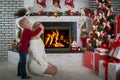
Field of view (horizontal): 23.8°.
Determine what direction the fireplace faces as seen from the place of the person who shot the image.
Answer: facing the viewer

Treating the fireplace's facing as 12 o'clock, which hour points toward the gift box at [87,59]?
The gift box is roughly at 11 o'clock from the fireplace.

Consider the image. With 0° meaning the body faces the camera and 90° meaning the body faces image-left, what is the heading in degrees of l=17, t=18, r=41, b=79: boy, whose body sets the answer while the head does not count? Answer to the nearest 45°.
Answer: approximately 270°

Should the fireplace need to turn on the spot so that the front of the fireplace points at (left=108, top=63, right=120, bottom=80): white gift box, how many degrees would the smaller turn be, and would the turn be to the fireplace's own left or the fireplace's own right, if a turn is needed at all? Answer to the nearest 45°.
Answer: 0° — it already faces it

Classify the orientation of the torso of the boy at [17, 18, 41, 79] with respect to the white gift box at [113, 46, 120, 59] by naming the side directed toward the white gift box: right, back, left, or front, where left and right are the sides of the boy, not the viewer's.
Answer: front

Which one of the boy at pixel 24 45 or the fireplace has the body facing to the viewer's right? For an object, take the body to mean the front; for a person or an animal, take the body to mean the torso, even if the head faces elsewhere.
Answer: the boy

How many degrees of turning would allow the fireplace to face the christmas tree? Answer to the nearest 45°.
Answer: approximately 45° to its left
